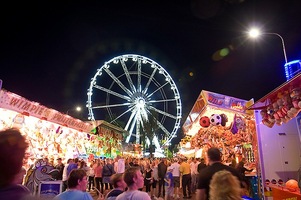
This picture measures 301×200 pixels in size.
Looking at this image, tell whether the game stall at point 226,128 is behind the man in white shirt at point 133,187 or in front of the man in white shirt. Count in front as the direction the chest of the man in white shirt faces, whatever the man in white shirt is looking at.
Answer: in front

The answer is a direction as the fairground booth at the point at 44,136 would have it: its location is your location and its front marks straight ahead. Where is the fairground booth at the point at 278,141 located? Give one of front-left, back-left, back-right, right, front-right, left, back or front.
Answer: front

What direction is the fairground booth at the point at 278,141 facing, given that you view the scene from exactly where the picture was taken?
facing the viewer and to the left of the viewer

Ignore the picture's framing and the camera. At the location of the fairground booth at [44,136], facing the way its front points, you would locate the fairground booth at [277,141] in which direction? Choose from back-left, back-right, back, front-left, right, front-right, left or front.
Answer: front

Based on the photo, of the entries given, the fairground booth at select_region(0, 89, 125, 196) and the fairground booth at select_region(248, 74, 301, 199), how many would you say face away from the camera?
0

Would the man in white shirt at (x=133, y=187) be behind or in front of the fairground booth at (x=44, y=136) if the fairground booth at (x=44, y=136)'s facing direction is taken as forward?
in front

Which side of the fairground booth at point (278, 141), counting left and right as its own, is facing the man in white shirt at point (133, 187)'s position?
front

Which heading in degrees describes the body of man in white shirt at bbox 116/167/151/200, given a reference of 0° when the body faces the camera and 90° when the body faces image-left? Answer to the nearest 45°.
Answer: approximately 225°

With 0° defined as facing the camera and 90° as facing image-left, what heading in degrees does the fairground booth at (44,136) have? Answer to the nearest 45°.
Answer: approximately 315°

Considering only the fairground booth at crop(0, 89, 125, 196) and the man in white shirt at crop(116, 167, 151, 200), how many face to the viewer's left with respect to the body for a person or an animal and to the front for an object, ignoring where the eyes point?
0

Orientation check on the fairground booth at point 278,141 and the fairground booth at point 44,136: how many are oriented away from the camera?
0

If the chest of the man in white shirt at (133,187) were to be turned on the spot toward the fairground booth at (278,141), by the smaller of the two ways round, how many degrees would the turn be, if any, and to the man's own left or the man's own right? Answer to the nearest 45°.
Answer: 0° — they already face it
